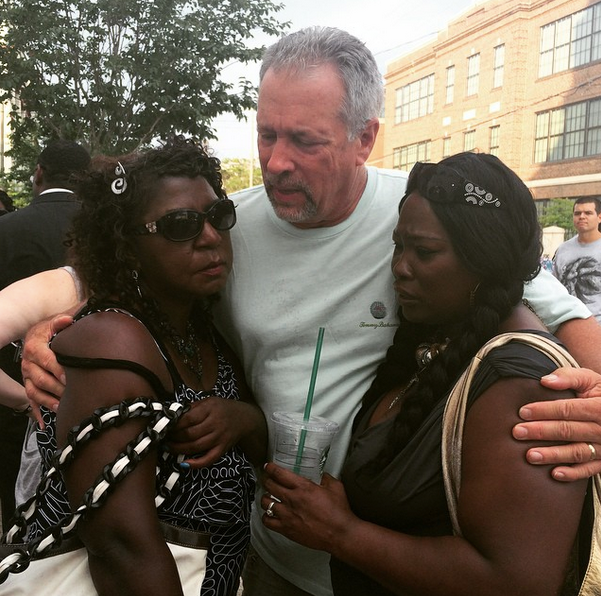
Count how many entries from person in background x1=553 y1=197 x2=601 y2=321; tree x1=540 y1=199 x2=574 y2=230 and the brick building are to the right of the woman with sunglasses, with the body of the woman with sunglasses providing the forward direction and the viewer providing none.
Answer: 0

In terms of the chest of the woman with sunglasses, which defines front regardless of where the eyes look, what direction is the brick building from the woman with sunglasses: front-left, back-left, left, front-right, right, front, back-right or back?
left

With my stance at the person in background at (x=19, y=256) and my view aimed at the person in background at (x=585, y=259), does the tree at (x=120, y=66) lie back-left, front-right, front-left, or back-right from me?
front-left

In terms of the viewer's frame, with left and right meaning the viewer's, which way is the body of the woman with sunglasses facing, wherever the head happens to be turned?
facing the viewer and to the right of the viewer

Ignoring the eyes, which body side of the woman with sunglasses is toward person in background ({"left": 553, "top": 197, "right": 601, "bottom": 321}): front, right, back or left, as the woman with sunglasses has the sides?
left

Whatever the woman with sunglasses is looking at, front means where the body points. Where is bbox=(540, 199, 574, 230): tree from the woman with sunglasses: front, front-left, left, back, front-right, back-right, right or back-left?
left
